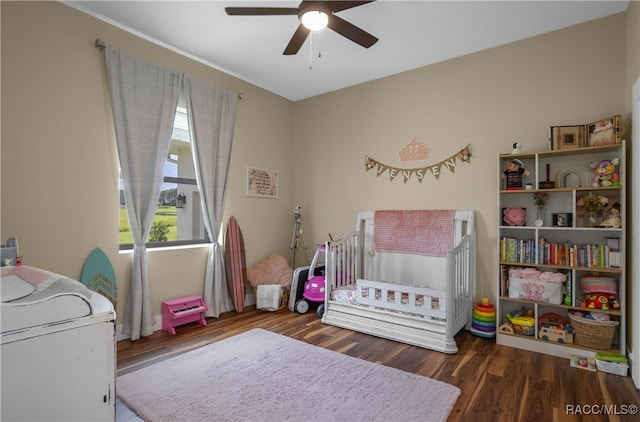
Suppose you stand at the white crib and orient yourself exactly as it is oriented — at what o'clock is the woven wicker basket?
The woven wicker basket is roughly at 8 o'clock from the white crib.

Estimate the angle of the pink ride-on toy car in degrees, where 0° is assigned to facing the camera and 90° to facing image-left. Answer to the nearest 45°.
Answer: approximately 45°

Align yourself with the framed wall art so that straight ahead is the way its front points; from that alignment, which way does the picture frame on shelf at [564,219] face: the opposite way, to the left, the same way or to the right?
to the right

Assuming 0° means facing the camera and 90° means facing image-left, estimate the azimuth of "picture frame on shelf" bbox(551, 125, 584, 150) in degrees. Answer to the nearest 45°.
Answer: approximately 0°

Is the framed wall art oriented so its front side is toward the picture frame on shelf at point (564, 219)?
yes

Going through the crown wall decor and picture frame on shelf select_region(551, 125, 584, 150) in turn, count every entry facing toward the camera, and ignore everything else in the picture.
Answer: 2

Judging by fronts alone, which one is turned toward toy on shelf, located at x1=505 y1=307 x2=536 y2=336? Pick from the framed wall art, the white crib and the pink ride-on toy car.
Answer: the framed wall art

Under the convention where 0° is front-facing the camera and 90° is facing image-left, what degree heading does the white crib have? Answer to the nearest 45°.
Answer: approximately 45°

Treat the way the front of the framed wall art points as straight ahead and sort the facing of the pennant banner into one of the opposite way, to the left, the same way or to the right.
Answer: to the right

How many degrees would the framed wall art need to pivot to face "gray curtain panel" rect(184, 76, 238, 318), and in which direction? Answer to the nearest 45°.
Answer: approximately 90° to its right
